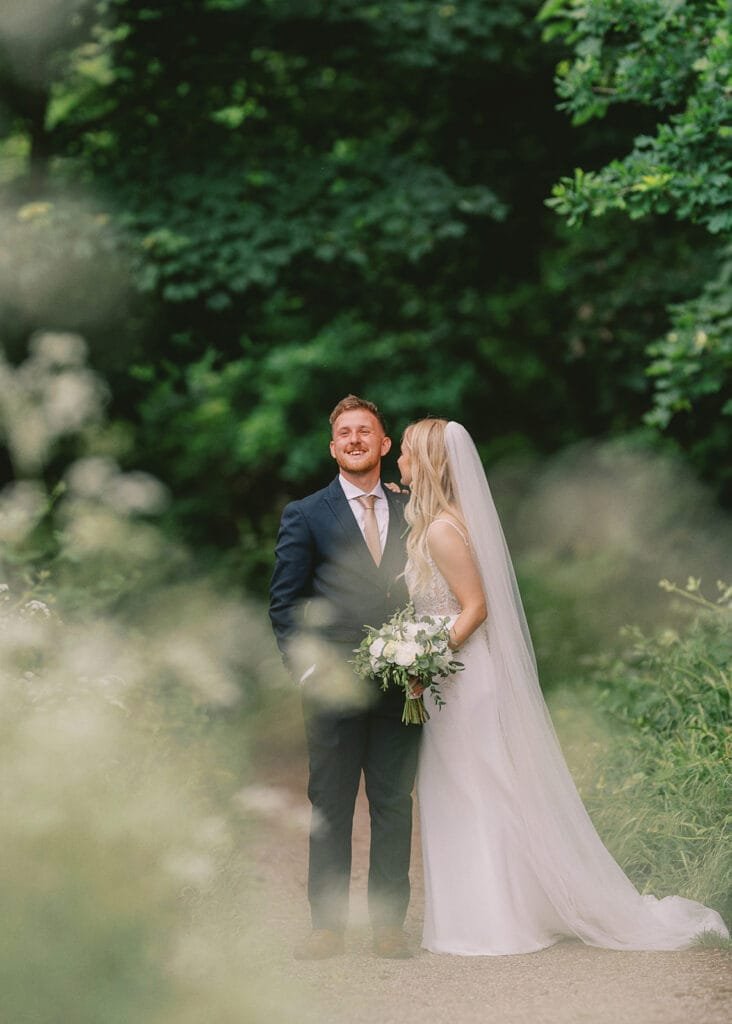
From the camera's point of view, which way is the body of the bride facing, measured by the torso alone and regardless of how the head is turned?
to the viewer's left

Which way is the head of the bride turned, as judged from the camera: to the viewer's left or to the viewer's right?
to the viewer's left

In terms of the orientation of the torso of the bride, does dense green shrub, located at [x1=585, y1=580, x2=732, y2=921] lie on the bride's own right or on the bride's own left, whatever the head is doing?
on the bride's own right
